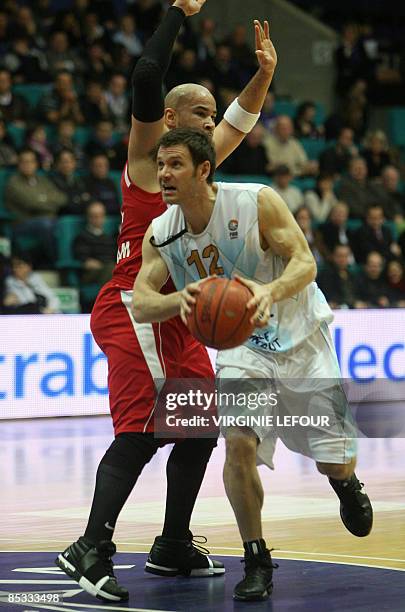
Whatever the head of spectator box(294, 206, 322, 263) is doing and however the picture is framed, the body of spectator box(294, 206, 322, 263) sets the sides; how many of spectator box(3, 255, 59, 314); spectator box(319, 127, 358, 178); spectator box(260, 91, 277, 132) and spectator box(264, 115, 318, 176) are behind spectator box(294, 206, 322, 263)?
3

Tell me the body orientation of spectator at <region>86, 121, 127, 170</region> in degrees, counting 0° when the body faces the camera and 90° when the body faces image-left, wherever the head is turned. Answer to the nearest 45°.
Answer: approximately 0°

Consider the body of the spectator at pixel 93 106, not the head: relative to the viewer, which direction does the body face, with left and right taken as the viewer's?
facing the viewer

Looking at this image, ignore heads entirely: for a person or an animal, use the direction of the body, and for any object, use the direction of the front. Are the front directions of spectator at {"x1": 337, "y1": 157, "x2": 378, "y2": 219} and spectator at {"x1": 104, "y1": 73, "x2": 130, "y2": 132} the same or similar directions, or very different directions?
same or similar directions

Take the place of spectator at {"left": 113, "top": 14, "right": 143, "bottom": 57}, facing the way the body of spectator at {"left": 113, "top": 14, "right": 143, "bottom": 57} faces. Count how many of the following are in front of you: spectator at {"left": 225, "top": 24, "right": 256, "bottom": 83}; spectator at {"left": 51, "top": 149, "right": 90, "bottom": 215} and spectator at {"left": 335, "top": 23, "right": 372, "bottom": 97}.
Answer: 1

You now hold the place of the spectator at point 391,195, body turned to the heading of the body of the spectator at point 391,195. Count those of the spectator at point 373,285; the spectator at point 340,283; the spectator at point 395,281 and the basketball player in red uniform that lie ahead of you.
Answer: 4

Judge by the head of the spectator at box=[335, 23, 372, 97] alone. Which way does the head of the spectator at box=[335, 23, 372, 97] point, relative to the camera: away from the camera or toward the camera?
toward the camera

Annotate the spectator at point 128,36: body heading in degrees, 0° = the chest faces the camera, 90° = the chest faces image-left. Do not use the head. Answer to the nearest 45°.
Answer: approximately 0°

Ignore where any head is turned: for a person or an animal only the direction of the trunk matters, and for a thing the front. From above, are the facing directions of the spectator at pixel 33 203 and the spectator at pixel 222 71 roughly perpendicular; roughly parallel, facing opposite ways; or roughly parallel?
roughly parallel

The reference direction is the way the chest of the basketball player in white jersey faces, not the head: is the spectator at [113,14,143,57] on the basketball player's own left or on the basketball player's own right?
on the basketball player's own right

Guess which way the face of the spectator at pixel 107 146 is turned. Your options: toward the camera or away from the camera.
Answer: toward the camera

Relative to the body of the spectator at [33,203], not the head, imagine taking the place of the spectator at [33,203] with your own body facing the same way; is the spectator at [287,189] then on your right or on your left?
on your left

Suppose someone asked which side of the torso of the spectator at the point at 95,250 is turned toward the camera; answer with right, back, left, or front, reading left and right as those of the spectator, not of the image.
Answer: front

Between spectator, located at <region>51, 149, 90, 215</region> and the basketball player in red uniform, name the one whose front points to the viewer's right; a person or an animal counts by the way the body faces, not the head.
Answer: the basketball player in red uniform

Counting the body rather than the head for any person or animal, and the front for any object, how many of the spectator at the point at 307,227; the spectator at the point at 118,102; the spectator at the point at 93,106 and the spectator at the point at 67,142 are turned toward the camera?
4
